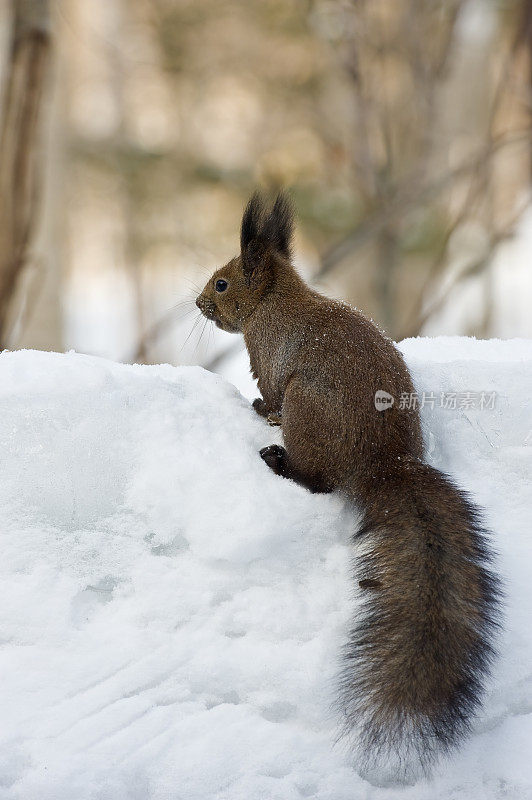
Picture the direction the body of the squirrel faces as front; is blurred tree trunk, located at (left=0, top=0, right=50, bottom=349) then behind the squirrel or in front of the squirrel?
in front

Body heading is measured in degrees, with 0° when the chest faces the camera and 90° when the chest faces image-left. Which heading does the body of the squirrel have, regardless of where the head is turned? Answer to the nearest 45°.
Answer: approximately 90°
